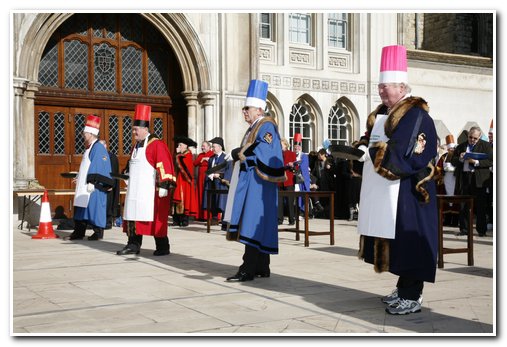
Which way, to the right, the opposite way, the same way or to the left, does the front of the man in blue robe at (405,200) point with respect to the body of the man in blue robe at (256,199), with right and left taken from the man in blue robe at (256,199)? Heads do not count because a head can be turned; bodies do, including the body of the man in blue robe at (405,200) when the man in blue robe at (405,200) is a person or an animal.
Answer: the same way

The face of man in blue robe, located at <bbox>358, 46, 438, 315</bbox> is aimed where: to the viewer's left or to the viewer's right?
to the viewer's left

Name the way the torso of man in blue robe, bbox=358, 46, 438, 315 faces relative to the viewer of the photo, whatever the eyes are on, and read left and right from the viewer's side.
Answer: facing to the left of the viewer

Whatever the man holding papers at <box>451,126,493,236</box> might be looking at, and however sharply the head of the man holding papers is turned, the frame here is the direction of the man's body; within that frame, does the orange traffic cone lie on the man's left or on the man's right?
on the man's right

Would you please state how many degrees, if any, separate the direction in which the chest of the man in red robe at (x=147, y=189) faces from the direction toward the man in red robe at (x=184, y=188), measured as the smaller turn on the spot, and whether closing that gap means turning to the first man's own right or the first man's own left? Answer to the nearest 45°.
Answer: approximately 135° to the first man's own right

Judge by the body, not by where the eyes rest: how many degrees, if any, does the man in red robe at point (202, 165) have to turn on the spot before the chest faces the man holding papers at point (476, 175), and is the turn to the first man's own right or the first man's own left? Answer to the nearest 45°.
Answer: approximately 90° to the first man's own left

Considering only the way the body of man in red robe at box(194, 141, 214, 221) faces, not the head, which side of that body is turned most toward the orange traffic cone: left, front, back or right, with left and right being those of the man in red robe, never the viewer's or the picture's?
front

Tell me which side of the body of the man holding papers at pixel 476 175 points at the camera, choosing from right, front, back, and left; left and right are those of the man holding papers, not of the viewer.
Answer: front

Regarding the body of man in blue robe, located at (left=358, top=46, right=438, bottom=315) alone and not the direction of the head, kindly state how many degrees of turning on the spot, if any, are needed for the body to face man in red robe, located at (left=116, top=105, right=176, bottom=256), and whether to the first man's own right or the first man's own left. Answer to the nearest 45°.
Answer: approximately 45° to the first man's own right

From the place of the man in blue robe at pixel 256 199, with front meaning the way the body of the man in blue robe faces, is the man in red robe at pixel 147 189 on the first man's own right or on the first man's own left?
on the first man's own right

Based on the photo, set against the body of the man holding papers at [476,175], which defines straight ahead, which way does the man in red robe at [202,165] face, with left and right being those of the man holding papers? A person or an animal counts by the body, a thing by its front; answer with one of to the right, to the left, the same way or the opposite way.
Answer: the same way

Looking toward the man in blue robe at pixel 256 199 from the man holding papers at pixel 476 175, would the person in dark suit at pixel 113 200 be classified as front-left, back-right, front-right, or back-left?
front-right

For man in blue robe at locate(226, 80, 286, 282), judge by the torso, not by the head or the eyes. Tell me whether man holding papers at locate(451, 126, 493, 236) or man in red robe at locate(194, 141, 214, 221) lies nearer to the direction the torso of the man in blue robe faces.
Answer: the man in red robe

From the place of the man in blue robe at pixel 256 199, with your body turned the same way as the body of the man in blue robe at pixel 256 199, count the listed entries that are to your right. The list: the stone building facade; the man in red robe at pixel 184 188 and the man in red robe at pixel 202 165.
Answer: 3

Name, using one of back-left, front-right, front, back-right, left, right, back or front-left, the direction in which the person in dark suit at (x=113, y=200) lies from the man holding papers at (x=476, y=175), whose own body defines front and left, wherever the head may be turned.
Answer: right

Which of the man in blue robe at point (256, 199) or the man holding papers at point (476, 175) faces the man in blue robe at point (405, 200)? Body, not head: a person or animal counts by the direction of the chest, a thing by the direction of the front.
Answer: the man holding papers

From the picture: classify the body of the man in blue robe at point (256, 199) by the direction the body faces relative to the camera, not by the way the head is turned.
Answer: to the viewer's left

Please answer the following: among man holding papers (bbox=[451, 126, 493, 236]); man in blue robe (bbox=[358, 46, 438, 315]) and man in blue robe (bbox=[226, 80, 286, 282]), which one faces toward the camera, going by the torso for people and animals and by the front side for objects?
the man holding papers

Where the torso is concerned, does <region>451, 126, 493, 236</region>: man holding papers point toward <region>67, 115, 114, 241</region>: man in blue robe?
no

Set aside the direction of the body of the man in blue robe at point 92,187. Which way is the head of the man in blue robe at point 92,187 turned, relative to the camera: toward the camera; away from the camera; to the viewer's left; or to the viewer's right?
to the viewer's left
